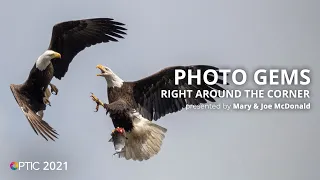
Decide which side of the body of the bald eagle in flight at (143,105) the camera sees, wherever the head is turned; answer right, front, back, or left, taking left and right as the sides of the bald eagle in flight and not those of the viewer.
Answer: left
